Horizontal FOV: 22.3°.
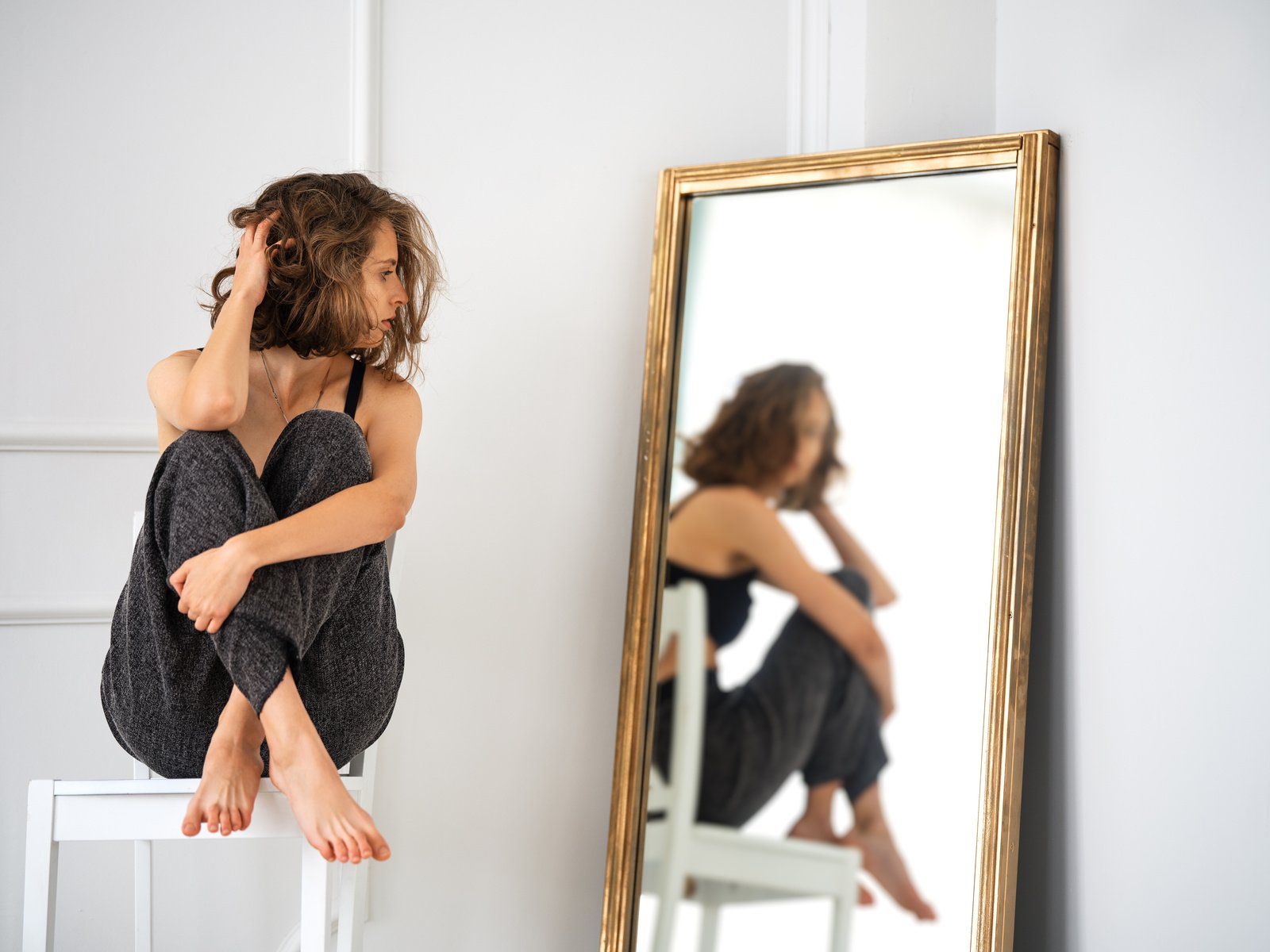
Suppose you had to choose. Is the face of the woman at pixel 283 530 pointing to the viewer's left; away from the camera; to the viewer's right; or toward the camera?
to the viewer's right

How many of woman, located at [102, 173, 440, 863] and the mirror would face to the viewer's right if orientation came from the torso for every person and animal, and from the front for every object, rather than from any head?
0

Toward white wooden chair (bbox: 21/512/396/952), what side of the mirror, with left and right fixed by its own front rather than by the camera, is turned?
front

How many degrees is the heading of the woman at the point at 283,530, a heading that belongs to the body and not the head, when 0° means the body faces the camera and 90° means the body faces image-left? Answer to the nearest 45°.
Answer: approximately 0°
